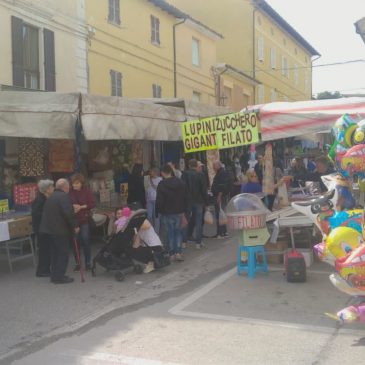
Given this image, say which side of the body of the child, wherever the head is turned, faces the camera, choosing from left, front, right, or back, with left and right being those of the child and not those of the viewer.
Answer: left

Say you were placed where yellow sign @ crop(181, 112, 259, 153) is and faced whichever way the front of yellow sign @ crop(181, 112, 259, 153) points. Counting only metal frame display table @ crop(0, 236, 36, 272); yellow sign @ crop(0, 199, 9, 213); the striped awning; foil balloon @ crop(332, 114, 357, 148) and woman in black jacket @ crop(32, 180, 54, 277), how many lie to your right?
3

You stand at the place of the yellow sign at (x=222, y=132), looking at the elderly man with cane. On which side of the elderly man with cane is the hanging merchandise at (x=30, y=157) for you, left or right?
right

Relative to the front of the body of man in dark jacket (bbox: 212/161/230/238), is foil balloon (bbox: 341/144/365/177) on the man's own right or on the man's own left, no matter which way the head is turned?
on the man's own left

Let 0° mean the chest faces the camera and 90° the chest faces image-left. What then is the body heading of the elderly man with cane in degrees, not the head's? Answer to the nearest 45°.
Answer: approximately 225°
